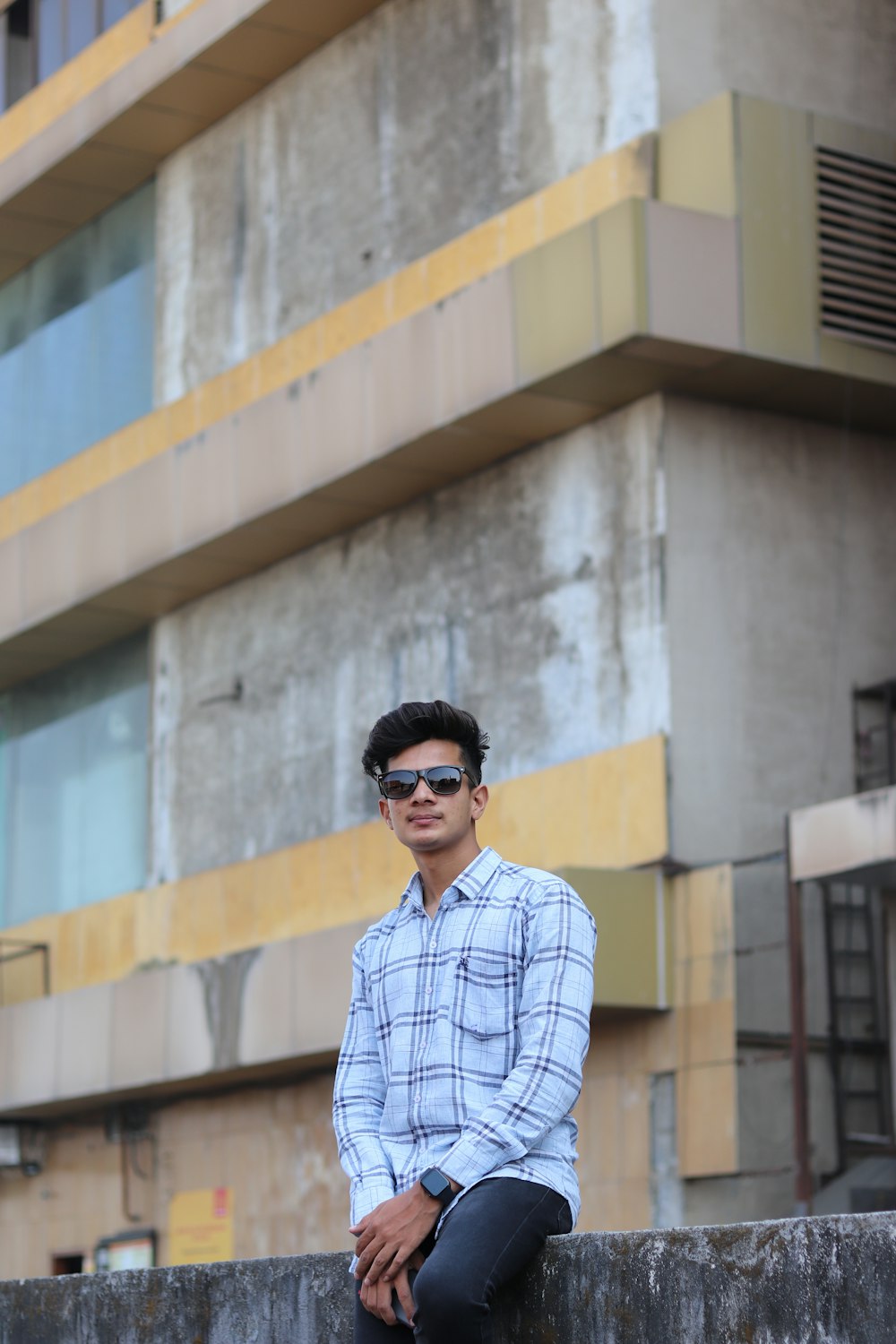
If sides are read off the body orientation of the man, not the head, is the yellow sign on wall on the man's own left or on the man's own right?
on the man's own right

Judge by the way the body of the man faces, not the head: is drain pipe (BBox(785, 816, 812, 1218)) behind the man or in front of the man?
behind

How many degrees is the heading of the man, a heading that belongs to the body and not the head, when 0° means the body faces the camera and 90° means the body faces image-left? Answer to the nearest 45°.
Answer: approximately 45°
